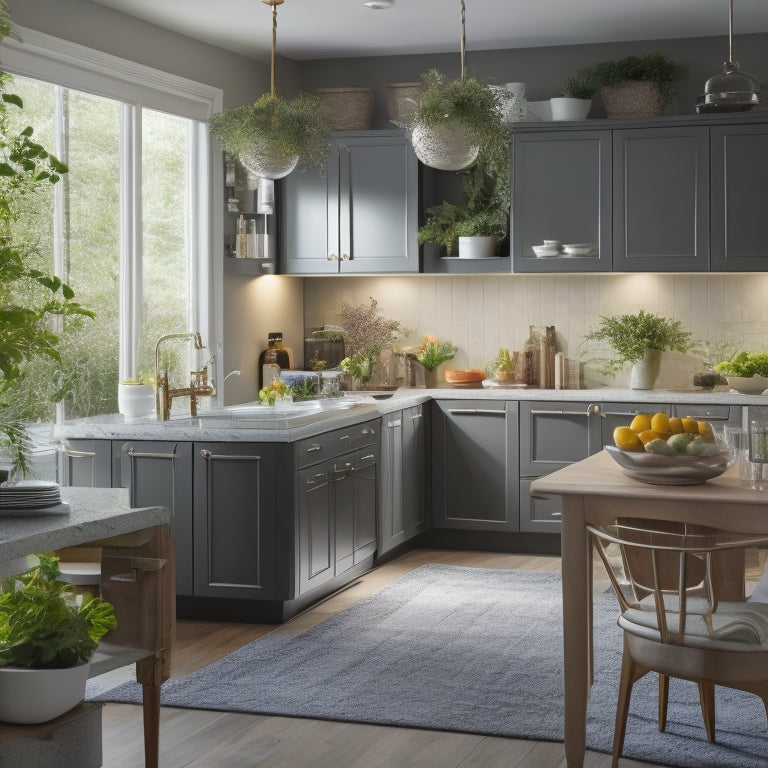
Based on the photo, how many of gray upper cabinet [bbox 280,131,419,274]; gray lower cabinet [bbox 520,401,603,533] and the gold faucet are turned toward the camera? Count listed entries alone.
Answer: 2

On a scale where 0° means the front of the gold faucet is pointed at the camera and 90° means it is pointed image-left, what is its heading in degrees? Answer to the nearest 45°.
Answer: approximately 270°

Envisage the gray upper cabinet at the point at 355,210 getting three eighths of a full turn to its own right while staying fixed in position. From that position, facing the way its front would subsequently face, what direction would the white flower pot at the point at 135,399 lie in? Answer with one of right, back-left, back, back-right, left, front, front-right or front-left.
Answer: left

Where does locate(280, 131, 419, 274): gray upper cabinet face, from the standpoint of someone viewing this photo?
facing the viewer

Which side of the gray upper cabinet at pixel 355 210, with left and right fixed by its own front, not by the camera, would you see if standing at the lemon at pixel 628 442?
front

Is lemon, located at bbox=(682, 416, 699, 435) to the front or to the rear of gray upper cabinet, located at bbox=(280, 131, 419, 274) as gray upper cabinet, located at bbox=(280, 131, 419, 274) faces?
to the front

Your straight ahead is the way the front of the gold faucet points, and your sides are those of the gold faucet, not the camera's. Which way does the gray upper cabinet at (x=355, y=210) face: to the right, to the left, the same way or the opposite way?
to the right

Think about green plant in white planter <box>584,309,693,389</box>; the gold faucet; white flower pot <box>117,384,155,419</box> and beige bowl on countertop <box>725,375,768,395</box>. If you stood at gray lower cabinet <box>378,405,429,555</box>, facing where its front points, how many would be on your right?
2

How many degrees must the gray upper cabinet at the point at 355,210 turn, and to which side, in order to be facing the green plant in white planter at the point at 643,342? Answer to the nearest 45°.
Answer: approximately 90° to its left

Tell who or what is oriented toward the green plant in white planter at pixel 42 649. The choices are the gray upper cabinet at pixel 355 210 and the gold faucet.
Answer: the gray upper cabinet

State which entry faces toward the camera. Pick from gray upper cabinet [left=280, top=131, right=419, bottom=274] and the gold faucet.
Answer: the gray upper cabinet

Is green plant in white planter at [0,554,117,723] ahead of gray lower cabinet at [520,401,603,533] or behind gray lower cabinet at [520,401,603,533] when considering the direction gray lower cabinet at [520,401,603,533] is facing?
ahead

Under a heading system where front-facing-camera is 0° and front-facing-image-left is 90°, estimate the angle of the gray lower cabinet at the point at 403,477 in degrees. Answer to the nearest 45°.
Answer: approximately 315°

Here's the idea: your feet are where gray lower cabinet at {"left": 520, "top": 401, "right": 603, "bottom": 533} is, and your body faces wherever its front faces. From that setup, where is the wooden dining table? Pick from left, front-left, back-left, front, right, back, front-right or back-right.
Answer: front

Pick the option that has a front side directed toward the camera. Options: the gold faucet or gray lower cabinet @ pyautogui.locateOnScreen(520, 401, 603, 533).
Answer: the gray lower cabinet

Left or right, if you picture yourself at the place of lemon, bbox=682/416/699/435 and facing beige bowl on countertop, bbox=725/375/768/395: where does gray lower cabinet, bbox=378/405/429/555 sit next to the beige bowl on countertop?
left

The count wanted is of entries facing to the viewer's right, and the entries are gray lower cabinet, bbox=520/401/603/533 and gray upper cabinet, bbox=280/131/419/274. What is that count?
0
